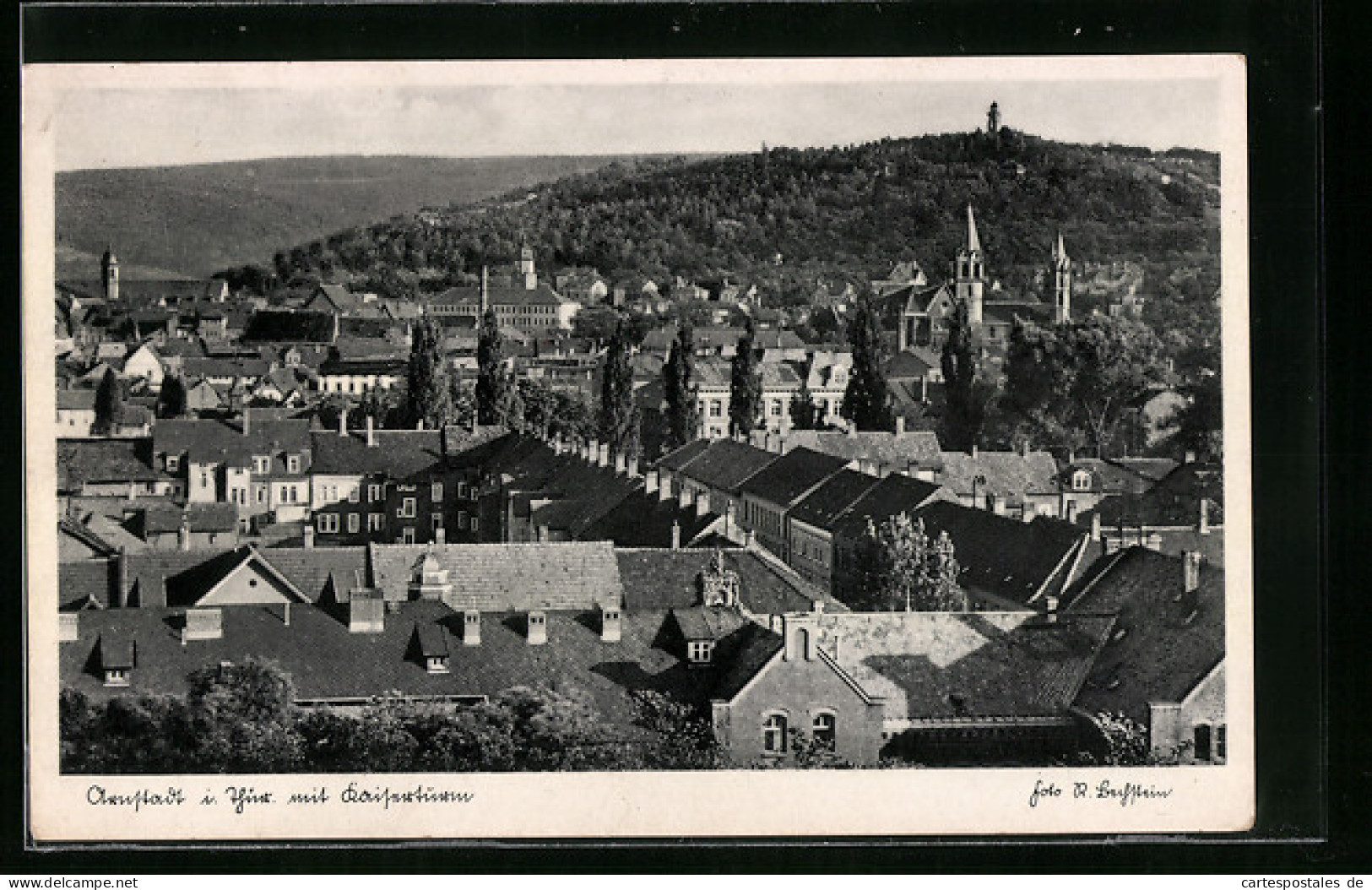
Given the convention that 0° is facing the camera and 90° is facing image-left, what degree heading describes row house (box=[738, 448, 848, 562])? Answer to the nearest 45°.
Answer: approximately 45°
